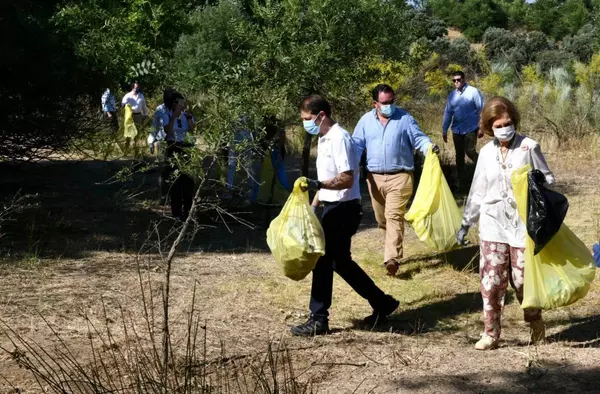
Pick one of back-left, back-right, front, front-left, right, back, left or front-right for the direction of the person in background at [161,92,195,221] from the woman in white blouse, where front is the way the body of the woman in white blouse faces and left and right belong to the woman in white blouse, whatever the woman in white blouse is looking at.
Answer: back-right

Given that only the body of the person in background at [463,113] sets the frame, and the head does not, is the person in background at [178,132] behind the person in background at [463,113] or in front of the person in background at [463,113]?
in front

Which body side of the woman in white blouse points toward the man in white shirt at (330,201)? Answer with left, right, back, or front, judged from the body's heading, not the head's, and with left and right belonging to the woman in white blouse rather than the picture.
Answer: right

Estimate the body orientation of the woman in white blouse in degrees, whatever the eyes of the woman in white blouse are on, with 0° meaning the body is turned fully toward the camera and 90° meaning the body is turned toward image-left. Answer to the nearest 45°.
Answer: approximately 0°

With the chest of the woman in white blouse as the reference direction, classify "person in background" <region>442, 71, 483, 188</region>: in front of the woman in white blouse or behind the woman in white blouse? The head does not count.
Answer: behind

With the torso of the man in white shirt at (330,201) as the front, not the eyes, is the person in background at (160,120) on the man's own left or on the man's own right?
on the man's own right

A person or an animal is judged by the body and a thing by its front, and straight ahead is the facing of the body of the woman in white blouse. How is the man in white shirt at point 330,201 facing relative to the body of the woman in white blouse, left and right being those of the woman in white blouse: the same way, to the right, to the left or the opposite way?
to the right

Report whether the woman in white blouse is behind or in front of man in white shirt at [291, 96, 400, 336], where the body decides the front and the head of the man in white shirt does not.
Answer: behind

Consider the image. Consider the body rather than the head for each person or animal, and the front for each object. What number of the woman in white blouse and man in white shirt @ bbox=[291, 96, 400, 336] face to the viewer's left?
1

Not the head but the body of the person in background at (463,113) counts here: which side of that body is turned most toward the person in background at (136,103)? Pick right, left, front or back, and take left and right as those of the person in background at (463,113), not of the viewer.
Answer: right

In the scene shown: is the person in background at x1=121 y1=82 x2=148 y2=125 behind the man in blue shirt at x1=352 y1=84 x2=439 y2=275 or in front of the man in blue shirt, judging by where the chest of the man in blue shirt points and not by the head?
behind

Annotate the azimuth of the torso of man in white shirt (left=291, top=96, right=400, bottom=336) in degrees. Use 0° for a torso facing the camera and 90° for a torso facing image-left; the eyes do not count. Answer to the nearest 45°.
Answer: approximately 90°

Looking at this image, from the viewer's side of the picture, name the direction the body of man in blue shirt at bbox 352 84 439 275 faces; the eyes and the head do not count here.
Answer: toward the camera

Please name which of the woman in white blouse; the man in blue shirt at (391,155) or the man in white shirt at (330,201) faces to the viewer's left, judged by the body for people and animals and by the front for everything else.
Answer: the man in white shirt

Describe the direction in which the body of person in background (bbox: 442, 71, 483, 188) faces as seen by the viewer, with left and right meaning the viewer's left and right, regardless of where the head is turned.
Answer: facing the viewer and to the left of the viewer
